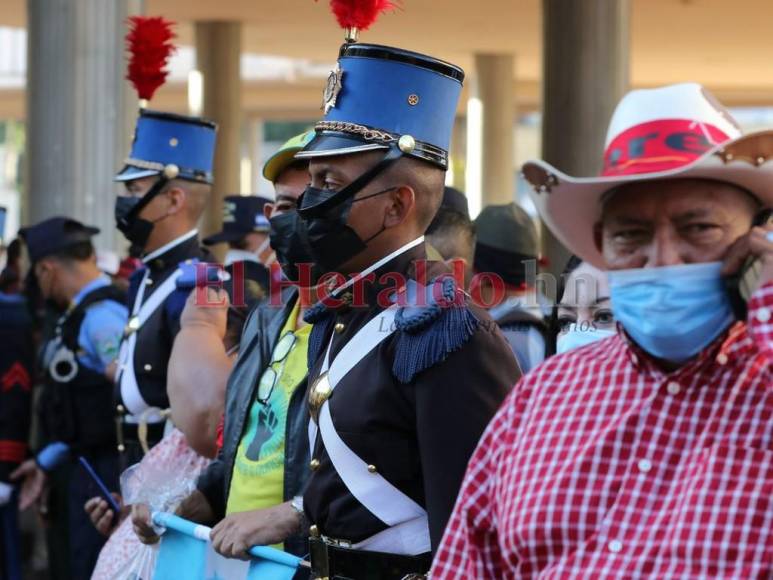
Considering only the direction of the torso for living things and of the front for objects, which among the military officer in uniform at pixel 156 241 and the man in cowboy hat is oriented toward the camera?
the man in cowboy hat

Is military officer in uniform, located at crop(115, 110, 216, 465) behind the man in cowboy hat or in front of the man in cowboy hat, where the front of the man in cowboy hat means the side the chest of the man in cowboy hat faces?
behind

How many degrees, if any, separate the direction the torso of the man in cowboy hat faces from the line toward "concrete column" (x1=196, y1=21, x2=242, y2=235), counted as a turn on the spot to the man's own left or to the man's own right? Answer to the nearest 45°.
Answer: approximately 180°

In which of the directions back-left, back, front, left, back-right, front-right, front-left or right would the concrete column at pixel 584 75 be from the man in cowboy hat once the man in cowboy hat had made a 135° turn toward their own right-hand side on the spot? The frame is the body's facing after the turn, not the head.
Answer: front-right

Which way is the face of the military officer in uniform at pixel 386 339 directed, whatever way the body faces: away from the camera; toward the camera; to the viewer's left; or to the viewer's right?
to the viewer's left

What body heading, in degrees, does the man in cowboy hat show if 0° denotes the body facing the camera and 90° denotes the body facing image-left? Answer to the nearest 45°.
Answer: approximately 0°
